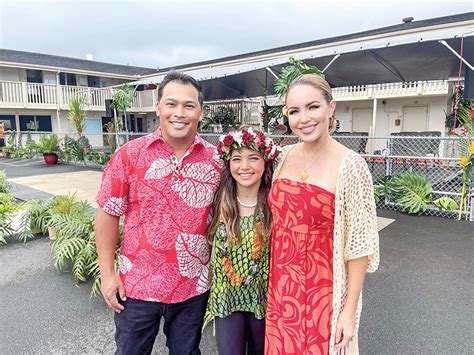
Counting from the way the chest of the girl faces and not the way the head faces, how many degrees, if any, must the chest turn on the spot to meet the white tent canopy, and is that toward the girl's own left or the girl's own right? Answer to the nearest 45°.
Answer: approximately 135° to the girl's own left

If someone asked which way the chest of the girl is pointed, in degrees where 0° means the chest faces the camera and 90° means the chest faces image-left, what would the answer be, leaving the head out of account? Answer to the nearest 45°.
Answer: approximately 0°

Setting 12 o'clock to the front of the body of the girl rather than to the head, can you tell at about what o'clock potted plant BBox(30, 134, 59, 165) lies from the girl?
The potted plant is roughly at 5 o'clock from the girl.

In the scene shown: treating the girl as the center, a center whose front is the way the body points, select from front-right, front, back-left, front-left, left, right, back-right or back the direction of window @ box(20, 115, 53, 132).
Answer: back-right
